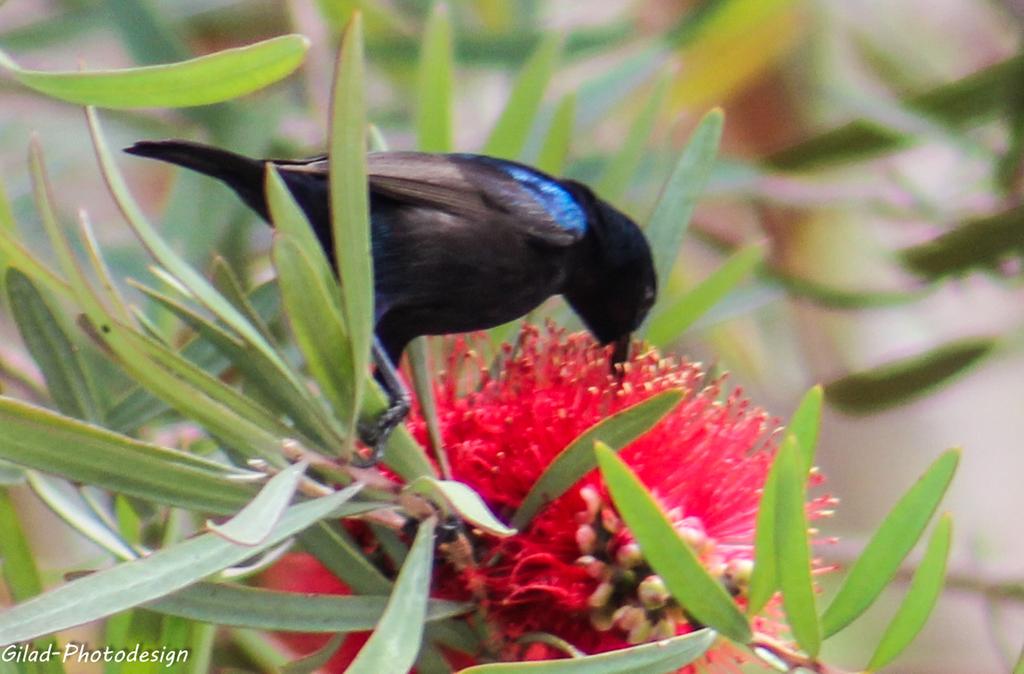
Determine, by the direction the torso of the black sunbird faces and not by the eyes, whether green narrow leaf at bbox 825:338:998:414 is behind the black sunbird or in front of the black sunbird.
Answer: in front

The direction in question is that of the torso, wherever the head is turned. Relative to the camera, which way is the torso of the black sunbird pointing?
to the viewer's right
